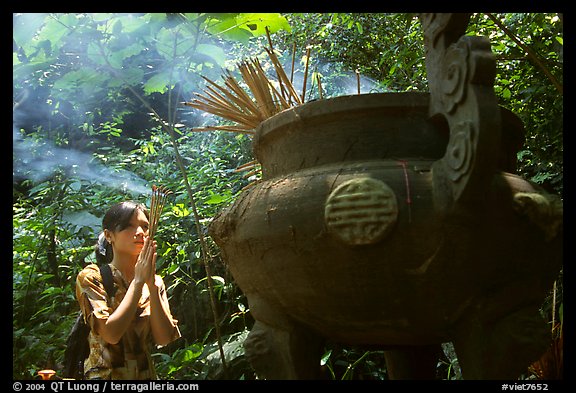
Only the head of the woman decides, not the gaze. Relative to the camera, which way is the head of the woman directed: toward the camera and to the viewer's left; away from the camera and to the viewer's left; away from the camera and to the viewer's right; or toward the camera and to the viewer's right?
toward the camera and to the viewer's right

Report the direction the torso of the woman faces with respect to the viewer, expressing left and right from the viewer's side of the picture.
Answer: facing the viewer and to the right of the viewer

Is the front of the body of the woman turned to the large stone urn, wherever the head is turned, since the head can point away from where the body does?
yes
